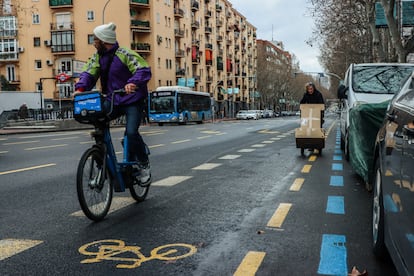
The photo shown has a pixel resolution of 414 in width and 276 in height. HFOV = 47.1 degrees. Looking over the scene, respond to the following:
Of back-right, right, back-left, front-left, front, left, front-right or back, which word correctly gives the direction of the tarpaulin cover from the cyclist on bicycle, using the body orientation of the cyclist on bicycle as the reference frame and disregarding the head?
back-left

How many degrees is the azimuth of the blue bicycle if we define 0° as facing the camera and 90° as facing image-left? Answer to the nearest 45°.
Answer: approximately 45°

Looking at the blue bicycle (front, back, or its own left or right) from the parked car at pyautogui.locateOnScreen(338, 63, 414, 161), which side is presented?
back

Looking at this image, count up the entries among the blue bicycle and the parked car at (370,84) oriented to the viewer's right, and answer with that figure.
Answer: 0

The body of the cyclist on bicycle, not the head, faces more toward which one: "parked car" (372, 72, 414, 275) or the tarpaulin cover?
the parked car

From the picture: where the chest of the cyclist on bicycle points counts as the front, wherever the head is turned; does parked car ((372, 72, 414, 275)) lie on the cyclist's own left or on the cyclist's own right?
on the cyclist's own left

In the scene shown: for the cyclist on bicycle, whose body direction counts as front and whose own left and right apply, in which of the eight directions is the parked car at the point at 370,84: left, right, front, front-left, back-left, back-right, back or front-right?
back
